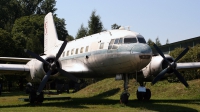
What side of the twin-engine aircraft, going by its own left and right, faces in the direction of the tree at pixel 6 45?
back

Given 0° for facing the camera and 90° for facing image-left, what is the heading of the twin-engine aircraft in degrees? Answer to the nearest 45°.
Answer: approximately 315°
